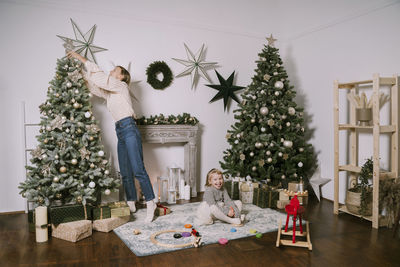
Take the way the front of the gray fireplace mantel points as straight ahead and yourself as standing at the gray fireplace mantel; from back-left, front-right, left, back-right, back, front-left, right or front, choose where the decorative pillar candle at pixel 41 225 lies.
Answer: front-right

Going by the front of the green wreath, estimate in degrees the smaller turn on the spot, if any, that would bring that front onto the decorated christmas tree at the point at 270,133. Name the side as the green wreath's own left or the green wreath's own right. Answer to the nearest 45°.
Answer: approximately 90° to the green wreath's own left

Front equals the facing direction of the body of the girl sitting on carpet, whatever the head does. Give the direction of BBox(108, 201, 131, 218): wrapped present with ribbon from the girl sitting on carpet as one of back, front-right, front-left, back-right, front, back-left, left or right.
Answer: back-right

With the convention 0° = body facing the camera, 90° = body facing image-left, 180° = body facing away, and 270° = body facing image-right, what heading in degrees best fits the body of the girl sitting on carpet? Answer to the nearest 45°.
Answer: approximately 315°

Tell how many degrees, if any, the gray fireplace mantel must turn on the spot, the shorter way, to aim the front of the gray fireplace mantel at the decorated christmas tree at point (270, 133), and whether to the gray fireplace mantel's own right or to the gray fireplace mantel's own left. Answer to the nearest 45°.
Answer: approximately 90° to the gray fireplace mantel's own left

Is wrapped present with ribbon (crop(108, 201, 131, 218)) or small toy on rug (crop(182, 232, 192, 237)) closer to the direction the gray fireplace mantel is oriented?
the small toy on rug

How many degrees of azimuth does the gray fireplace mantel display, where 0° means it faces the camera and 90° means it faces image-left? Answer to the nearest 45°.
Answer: approximately 0°

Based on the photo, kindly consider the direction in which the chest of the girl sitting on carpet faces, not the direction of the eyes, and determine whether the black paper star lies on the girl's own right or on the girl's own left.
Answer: on the girl's own left

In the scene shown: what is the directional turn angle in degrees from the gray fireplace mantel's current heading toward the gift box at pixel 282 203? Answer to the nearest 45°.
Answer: approximately 45° to its left

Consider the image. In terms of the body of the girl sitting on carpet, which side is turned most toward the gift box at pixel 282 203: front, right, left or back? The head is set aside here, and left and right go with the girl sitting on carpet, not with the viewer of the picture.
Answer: left

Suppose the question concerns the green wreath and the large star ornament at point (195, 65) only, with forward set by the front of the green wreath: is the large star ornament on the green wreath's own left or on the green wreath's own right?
on the green wreath's own left
